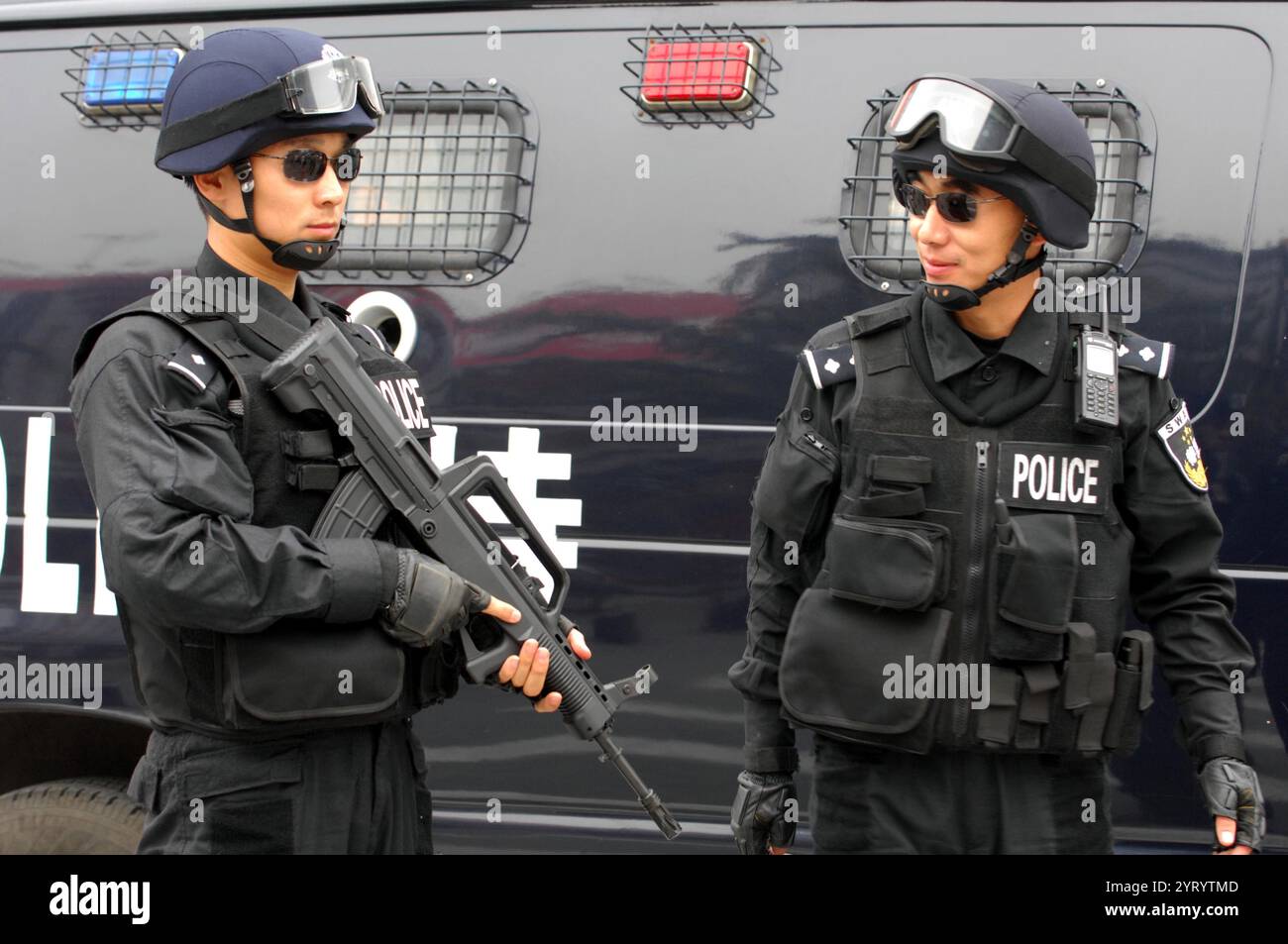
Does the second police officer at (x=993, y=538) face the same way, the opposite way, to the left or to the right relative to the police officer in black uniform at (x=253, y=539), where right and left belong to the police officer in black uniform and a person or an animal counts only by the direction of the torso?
to the right

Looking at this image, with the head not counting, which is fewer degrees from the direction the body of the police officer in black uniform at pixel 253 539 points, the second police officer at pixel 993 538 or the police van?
the second police officer

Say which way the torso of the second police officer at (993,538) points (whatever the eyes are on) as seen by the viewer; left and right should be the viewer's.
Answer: facing the viewer

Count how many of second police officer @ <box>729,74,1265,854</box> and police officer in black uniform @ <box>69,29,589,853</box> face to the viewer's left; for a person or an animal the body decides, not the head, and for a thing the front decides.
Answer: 0

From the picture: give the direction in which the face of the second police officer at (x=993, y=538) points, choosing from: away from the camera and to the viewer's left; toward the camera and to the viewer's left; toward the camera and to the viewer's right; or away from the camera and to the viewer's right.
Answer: toward the camera and to the viewer's left

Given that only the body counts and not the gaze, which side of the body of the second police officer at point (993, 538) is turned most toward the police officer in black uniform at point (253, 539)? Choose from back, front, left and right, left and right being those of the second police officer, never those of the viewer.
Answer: right

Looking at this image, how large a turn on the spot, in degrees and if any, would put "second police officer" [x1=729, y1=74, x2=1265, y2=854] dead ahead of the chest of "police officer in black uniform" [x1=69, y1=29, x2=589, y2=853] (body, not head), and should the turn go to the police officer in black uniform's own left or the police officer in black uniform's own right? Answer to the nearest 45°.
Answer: approximately 45° to the police officer in black uniform's own left

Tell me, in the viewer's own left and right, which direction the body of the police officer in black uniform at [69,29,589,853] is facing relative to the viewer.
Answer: facing the viewer and to the right of the viewer
